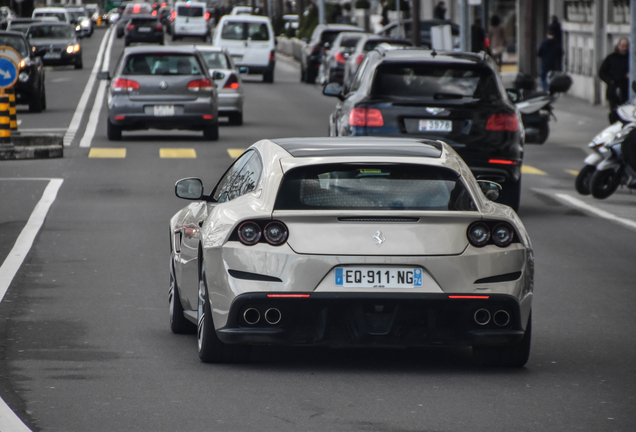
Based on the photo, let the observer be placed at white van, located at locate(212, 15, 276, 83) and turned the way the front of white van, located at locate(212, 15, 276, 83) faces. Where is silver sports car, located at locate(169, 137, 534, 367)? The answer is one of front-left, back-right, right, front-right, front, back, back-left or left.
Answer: back

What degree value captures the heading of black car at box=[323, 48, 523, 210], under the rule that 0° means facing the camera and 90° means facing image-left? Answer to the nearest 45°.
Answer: approximately 180°

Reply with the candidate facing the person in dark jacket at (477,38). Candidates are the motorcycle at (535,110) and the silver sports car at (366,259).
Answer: the silver sports car

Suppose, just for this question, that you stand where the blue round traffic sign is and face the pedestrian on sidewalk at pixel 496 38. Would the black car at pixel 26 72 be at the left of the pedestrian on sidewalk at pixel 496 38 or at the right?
left

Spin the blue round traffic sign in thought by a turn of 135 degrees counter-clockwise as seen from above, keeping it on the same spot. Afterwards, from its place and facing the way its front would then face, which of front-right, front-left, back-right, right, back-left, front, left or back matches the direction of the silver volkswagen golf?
front

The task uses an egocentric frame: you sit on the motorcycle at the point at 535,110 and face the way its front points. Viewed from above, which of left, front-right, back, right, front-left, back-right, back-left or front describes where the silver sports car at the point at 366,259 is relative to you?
front-left

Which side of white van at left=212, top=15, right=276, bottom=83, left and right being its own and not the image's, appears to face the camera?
back

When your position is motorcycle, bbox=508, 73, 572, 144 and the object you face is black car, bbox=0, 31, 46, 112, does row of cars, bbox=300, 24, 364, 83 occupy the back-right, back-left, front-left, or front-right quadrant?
front-right

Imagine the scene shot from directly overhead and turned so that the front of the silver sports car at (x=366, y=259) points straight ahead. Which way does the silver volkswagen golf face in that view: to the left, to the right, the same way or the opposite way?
the same way

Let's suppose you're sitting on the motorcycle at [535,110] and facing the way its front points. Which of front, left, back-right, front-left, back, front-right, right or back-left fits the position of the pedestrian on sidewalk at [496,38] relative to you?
back-right

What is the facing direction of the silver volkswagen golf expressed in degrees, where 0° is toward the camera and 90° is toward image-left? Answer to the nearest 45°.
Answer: approximately 180°

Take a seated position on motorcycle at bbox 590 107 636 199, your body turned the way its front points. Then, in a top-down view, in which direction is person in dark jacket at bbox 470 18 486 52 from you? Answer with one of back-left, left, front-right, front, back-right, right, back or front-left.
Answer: back-right

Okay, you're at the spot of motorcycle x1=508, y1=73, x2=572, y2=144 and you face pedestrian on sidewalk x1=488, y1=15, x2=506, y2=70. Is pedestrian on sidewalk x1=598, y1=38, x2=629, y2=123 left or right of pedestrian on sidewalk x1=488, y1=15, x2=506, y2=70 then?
right

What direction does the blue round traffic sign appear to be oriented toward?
toward the camera

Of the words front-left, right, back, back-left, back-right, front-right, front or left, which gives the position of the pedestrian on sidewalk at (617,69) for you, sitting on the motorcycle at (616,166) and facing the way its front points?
back-right

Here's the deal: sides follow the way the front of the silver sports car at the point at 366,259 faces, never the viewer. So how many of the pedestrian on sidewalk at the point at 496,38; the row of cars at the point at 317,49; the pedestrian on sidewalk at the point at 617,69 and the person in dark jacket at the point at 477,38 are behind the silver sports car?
0

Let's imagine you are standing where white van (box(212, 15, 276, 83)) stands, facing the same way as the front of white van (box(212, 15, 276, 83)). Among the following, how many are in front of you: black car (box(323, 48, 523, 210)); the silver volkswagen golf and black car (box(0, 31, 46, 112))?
0

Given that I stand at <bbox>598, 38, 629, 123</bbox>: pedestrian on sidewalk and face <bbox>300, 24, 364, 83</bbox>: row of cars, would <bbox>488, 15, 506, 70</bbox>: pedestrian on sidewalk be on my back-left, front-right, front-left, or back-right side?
front-right

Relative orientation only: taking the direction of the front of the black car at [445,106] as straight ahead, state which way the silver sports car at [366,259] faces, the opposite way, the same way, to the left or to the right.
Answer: the same way
